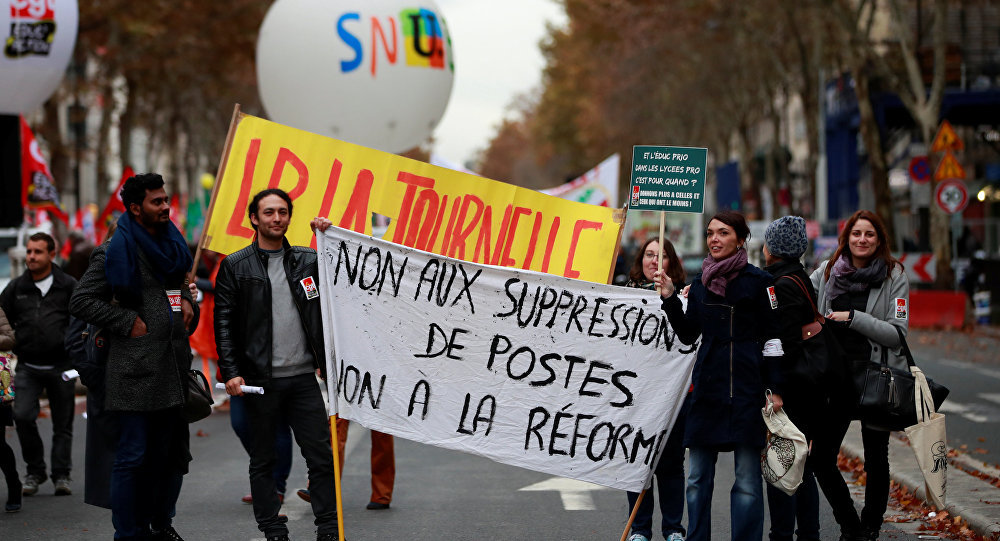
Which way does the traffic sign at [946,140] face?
toward the camera

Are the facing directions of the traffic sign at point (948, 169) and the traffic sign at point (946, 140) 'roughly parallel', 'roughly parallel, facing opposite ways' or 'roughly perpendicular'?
roughly parallel

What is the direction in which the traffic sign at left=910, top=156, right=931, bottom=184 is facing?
toward the camera

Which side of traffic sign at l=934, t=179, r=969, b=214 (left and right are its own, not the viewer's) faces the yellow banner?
front

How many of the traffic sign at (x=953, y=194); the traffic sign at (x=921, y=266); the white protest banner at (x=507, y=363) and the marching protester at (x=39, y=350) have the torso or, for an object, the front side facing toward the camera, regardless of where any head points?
4

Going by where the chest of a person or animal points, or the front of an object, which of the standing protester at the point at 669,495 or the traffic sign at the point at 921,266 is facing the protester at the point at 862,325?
the traffic sign

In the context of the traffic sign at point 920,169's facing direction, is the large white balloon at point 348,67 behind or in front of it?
in front

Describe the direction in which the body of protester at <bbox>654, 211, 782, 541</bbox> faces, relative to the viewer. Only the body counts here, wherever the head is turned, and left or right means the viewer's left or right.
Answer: facing the viewer and to the left of the viewer

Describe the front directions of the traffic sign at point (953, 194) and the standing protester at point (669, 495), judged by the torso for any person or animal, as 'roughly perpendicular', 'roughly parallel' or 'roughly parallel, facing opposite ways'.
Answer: roughly parallel

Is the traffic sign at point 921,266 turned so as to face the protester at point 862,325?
yes

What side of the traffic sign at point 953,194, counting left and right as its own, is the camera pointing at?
front

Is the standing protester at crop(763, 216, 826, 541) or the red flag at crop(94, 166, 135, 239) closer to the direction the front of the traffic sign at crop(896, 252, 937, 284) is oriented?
the standing protester

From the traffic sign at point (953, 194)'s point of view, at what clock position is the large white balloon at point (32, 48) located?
The large white balloon is roughly at 1 o'clock from the traffic sign.

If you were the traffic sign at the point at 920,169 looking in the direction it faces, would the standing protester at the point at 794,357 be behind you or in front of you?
in front
